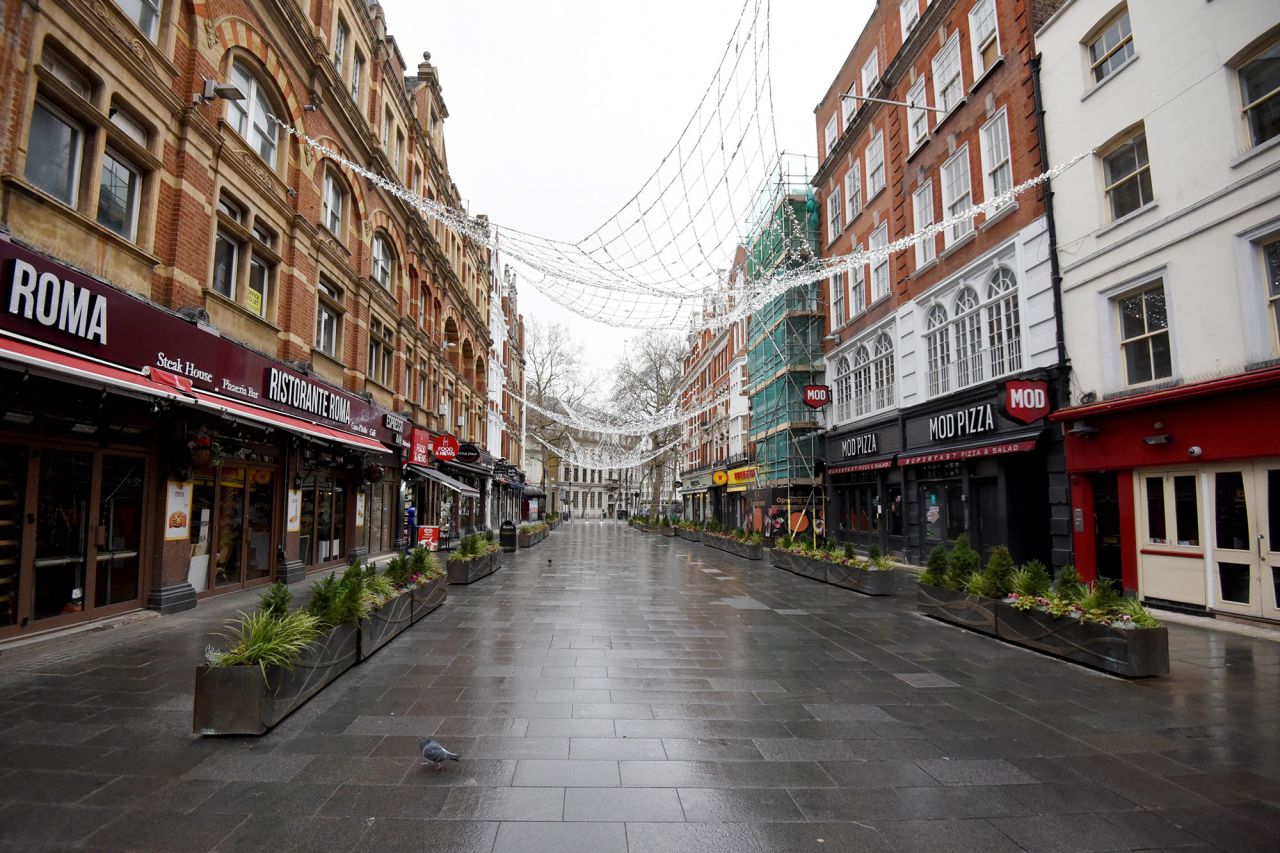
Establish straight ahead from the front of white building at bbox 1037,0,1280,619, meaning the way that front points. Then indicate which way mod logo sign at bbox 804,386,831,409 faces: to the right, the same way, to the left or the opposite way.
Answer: to the left

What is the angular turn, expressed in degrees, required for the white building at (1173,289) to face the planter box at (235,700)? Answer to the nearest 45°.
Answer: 0° — it already faces it

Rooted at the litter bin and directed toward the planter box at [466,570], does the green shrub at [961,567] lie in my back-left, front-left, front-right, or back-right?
front-left

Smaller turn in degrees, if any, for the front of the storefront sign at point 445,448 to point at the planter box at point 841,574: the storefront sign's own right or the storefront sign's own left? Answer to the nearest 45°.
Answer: approximately 45° to the storefront sign's own left

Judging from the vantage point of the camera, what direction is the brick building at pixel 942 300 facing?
facing the viewer and to the left of the viewer

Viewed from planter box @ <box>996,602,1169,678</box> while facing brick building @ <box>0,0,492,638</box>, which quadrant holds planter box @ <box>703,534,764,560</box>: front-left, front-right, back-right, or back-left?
front-right

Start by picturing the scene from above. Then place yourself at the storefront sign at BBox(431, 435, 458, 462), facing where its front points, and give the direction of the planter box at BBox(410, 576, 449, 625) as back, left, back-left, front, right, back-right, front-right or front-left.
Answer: front

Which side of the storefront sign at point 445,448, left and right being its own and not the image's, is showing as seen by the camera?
front

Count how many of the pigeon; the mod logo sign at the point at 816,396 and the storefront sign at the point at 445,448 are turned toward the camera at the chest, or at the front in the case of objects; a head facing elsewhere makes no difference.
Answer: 2

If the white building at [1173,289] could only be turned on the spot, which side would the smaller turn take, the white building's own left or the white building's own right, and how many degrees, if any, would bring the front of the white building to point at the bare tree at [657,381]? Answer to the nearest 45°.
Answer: approximately 90° to the white building's own right

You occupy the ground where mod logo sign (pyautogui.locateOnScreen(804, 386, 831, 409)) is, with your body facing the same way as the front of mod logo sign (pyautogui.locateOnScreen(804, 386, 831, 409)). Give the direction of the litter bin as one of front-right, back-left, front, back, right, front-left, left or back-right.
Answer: right

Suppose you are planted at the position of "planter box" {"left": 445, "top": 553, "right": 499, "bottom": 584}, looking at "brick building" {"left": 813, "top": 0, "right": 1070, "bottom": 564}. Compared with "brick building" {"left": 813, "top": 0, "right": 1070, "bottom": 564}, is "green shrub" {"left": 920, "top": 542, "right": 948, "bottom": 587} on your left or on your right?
right
